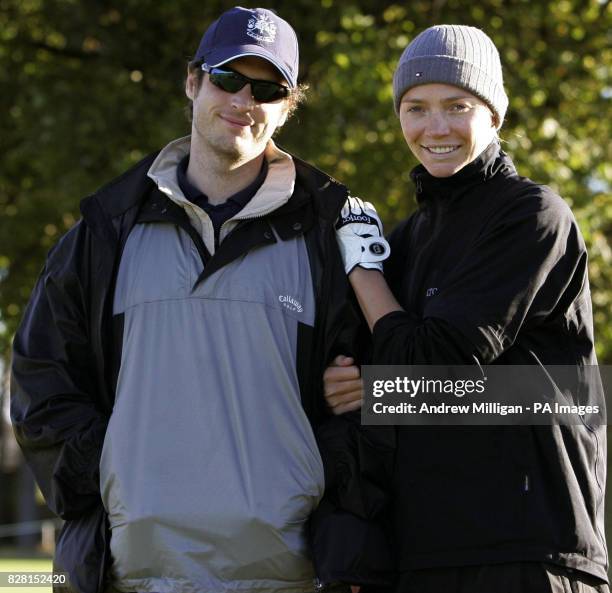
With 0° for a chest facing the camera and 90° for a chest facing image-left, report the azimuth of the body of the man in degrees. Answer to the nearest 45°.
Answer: approximately 0°

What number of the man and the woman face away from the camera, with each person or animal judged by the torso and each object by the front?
0

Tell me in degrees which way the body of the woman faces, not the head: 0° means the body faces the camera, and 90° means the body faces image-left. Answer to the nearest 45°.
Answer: approximately 45°

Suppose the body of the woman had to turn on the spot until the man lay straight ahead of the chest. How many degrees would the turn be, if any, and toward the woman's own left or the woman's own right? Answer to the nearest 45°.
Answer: approximately 45° to the woman's own right

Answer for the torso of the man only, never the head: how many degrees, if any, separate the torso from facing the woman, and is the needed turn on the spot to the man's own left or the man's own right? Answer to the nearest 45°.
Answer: approximately 90° to the man's own left
